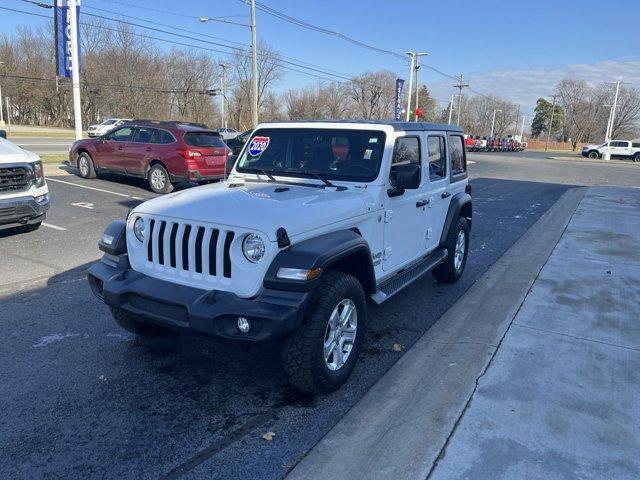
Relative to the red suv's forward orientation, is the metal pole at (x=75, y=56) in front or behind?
in front

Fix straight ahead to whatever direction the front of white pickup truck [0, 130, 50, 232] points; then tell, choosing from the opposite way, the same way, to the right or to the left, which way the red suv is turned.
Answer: the opposite way

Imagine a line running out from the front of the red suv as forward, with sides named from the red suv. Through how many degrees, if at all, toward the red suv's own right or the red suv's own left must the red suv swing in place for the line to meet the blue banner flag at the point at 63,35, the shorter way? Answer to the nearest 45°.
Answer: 0° — it already faces it

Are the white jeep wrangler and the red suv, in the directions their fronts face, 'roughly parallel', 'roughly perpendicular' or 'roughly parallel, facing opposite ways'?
roughly perpendicular

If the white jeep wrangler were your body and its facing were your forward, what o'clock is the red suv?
The red suv is roughly at 4 o'clock from the white jeep wrangler.

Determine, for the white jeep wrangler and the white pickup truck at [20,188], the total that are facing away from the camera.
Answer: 0

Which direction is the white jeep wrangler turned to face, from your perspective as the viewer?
facing the viewer and to the left of the viewer

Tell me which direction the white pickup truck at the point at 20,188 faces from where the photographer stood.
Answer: facing the viewer and to the right of the viewer

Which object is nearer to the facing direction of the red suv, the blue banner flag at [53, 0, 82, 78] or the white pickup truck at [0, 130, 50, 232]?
the blue banner flag

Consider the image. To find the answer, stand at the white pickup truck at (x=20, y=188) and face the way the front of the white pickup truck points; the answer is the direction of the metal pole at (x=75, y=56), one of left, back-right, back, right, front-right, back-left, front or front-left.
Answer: back-left

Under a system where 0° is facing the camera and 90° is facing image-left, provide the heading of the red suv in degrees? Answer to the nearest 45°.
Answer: approximately 135°

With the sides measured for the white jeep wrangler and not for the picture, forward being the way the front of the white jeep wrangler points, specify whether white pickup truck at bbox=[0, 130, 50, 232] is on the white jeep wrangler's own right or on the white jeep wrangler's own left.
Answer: on the white jeep wrangler's own right
